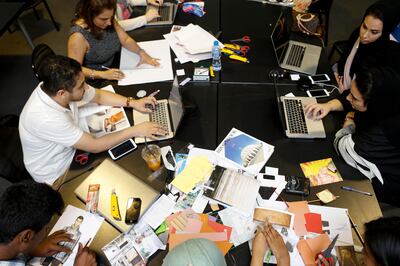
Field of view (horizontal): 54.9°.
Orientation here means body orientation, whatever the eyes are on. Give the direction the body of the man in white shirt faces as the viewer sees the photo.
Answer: to the viewer's right

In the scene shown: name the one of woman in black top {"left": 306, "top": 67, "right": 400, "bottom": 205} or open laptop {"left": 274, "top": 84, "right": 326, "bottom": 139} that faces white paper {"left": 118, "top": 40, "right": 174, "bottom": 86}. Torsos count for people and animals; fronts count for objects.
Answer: the woman in black top

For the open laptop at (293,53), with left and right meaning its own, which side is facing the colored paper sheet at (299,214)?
right

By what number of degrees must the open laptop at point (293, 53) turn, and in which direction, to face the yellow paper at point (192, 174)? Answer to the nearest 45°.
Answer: approximately 90° to its right

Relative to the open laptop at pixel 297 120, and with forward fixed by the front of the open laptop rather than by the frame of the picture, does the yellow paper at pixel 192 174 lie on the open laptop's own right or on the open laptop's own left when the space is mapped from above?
on the open laptop's own right

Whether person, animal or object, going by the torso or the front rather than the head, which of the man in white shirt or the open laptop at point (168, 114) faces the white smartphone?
the man in white shirt

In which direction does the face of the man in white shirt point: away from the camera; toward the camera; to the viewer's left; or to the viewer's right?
to the viewer's right

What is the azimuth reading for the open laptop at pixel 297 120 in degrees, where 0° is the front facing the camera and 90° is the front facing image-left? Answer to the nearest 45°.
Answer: approximately 270°

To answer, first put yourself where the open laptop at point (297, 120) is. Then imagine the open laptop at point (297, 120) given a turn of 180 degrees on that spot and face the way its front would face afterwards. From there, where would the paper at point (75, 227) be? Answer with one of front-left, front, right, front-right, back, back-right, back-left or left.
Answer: front-left

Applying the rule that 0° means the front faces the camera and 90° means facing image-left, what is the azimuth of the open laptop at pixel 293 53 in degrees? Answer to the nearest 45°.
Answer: approximately 270°

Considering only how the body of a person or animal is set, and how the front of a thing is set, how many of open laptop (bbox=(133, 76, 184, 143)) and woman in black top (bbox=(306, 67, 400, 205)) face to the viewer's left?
2

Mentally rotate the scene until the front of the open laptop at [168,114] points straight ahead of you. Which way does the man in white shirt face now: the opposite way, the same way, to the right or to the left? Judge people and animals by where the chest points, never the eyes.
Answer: the opposite way

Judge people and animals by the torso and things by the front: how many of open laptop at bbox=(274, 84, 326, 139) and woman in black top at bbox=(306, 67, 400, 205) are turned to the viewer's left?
1
